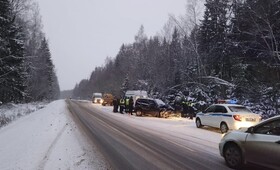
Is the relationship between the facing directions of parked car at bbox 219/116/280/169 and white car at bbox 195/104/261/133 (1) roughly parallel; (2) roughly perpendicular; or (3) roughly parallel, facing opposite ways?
roughly parallel

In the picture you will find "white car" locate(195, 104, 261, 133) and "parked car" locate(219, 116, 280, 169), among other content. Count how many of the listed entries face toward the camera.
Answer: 0

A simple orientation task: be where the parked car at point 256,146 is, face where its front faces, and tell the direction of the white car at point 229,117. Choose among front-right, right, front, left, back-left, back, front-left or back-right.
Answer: front-right

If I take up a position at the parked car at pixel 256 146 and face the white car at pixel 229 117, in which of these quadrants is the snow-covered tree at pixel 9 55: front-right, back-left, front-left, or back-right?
front-left

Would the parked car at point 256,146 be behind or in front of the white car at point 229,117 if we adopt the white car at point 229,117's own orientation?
behind

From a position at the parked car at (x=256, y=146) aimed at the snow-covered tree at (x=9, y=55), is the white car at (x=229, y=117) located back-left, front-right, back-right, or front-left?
front-right

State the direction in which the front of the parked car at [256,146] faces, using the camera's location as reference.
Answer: facing away from the viewer and to the left of the viewer

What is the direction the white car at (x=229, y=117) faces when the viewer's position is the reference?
facing away from the viewer and to the left of the viewer
